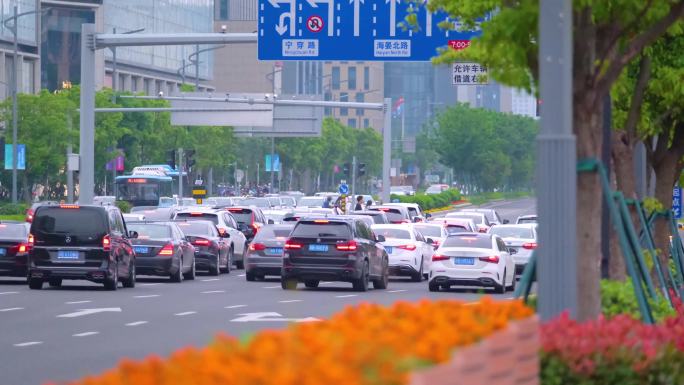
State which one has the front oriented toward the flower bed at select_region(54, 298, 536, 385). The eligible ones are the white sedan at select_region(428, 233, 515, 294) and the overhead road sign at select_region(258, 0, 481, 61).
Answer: the overhead road sign

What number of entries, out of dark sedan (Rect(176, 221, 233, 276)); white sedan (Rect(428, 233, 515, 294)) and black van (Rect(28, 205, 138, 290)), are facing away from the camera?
3

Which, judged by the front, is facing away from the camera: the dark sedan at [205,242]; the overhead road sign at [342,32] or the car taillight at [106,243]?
the dark sedan

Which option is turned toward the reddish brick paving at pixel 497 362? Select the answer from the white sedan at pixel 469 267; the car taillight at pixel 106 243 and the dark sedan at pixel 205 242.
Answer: the car taillight

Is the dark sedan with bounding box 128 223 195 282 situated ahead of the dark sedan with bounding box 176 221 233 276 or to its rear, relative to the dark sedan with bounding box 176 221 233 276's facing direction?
to the rear

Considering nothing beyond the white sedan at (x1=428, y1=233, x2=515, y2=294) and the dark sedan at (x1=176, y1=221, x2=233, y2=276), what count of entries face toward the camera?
0

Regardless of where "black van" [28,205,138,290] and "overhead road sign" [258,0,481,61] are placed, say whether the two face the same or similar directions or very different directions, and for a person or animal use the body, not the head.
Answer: very different directions

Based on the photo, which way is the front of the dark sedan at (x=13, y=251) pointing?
away from the camera

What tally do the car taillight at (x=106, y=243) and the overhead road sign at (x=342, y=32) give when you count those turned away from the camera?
0

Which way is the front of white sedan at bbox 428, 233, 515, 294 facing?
away from the camera

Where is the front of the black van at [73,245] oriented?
away from the camera

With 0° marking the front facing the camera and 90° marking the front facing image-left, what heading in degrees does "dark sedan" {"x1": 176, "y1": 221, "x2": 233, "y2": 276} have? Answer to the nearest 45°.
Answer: approximately 180°

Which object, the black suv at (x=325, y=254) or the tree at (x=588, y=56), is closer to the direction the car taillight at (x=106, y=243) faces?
the tree

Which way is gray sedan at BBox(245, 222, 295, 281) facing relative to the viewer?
away from the camera
